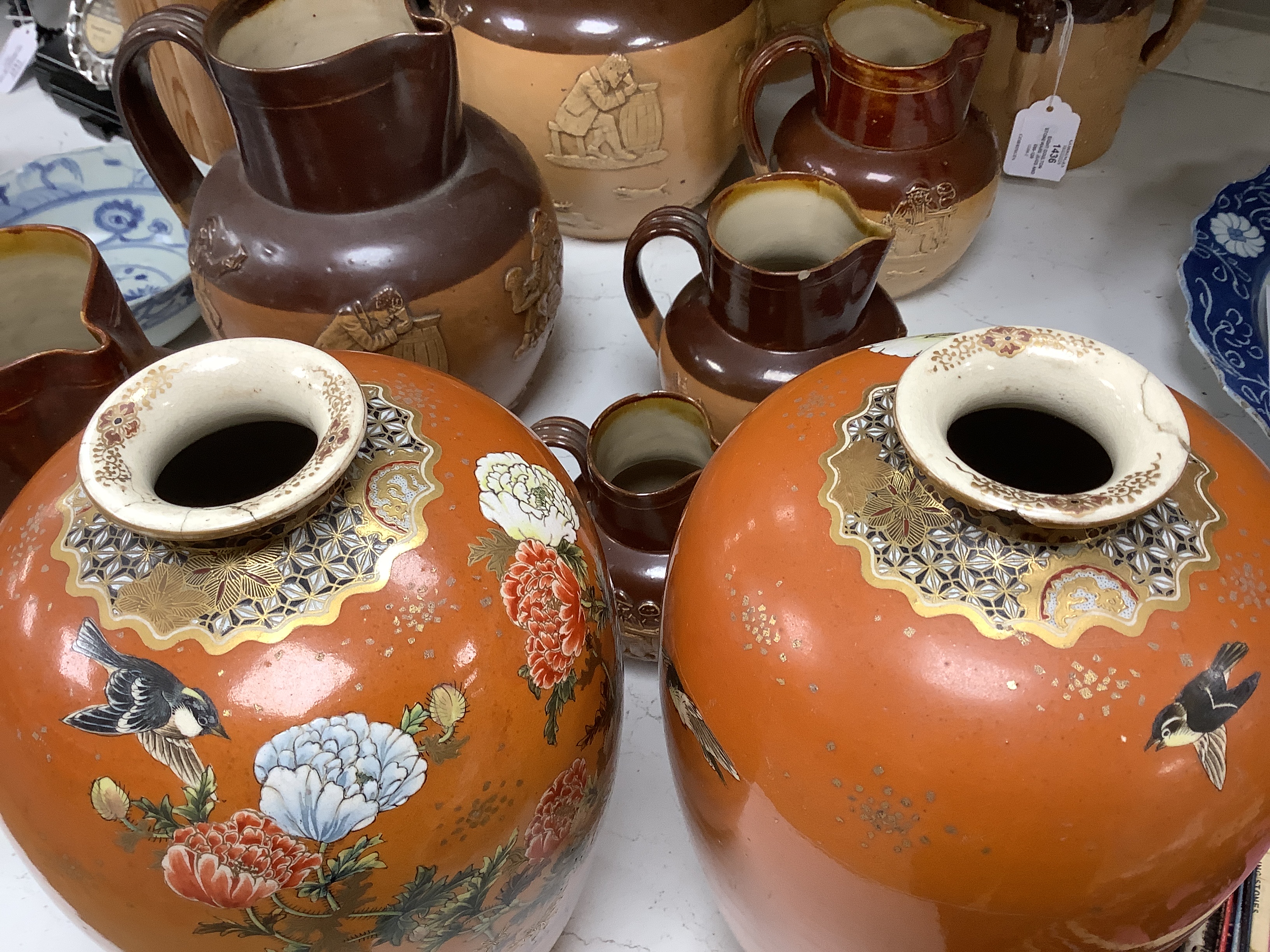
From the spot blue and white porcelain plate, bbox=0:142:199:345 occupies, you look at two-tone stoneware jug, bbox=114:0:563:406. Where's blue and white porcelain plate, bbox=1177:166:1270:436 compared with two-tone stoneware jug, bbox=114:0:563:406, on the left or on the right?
left

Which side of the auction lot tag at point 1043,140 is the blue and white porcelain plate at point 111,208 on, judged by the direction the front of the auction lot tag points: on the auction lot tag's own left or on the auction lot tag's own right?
on the auction lot tag's own right

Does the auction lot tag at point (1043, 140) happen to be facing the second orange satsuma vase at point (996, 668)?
yes

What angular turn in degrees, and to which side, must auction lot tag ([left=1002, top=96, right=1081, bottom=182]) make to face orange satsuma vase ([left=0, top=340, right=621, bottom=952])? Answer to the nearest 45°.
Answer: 0° — it already faces it

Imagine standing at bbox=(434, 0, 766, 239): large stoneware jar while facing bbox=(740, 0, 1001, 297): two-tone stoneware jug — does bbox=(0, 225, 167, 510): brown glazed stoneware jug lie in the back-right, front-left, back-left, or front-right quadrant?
back-right

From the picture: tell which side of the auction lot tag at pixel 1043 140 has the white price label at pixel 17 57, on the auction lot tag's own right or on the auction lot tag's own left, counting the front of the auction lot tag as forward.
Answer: on the auction lot tag's own right

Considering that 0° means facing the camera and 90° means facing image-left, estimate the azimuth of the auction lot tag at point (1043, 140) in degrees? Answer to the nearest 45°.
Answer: approximately 0°
